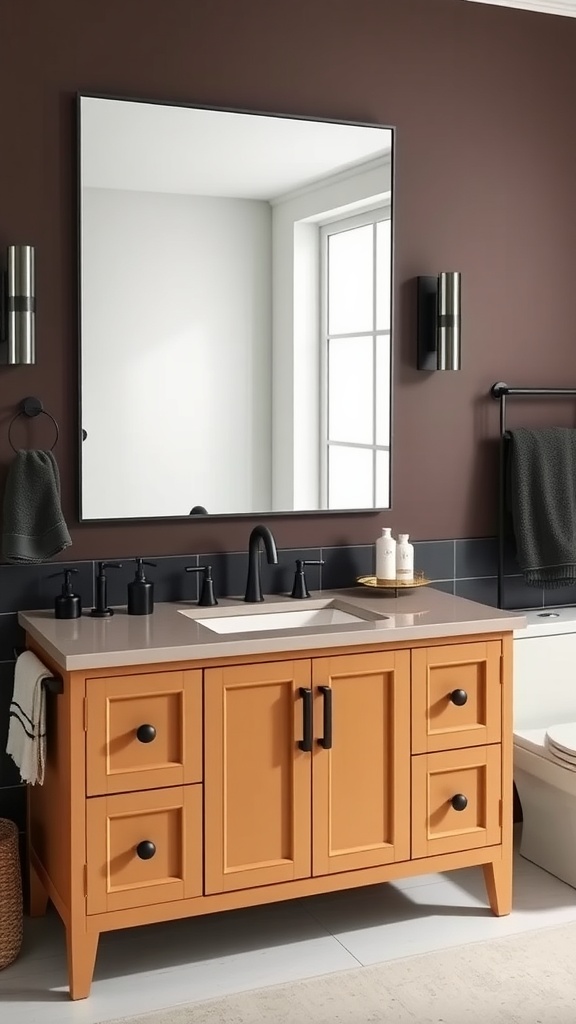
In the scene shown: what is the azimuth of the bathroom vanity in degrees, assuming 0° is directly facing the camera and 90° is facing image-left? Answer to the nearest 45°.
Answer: approximately 315°

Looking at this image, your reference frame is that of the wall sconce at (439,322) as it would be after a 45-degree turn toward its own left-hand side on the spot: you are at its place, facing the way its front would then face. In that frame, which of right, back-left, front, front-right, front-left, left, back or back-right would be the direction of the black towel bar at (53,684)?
back-right

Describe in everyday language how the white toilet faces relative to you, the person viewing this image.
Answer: facing the viewer and to the right of the viewer

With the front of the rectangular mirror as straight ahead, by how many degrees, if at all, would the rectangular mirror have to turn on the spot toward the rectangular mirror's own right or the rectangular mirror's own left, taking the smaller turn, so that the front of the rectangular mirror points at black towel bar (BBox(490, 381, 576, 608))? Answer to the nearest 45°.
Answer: approximately 45° to the rectangular mirror's own left

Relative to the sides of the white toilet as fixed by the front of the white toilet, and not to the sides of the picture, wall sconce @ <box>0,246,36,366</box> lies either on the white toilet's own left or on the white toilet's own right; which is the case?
on the white toilet's own right

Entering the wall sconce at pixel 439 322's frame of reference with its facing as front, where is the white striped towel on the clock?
The white striped towel is roughly at 3 o'clock from the wall sconce.

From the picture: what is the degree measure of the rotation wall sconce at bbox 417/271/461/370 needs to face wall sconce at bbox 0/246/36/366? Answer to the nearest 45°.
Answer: approximately 90° to its right
